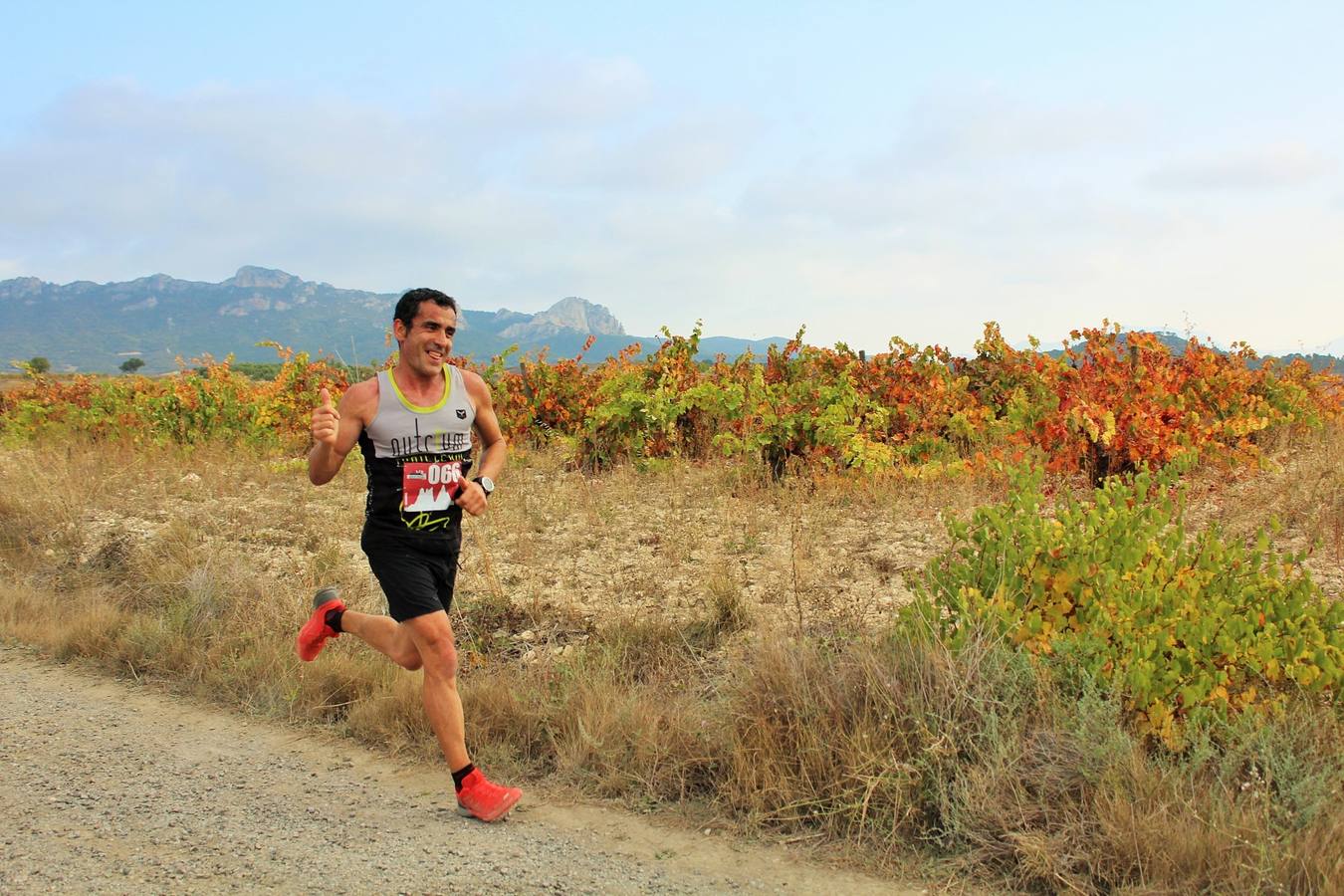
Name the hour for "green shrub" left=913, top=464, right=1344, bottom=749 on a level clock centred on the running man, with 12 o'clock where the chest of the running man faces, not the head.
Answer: The green shrub is roughly at 11 o'clock from the running man.
